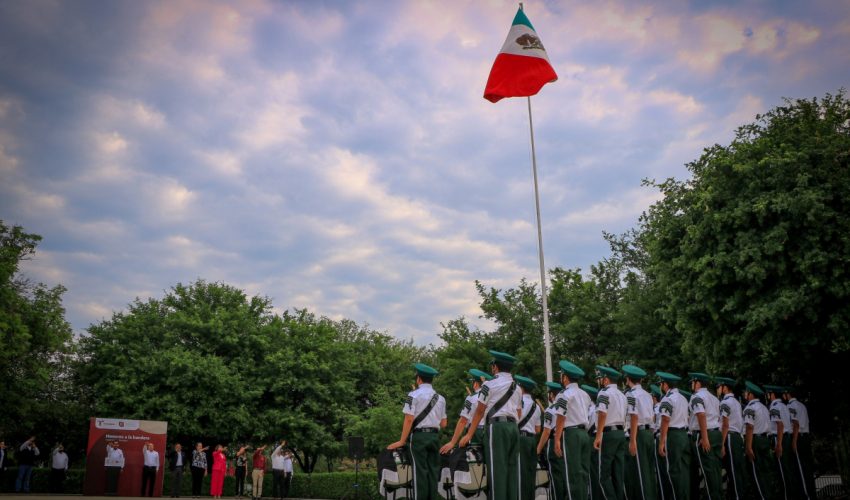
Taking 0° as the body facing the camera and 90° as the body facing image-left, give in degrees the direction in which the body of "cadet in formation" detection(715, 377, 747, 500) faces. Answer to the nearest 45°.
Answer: approximately 135°

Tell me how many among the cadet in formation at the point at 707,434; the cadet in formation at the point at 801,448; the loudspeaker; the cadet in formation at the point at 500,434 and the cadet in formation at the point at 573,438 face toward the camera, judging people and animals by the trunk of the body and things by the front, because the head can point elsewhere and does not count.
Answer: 1

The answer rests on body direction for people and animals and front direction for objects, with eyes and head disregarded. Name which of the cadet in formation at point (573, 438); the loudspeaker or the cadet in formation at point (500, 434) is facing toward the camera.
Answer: the loudspeaker

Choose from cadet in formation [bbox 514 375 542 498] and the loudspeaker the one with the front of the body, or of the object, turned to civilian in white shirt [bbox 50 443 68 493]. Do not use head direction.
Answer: the cadet in formation

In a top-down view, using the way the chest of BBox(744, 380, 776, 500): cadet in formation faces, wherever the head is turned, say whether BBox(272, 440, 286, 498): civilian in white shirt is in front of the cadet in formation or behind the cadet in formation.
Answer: in front

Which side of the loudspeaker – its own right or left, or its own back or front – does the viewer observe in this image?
front

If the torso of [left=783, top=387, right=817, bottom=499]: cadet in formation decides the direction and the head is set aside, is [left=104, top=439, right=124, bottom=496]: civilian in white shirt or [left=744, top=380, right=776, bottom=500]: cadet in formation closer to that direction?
the civilian in white shirt

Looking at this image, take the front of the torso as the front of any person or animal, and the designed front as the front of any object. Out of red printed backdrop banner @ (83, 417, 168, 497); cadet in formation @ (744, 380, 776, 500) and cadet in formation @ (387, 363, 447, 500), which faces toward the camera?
the red printed backdrop banner
